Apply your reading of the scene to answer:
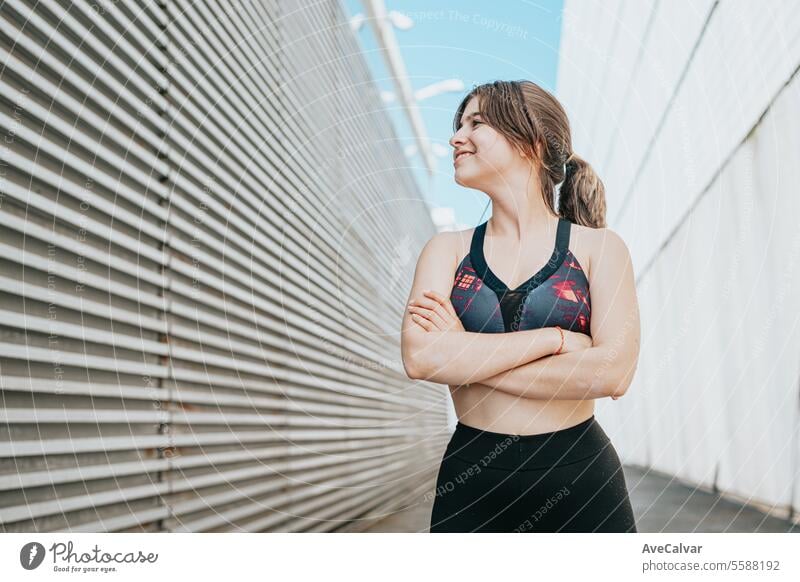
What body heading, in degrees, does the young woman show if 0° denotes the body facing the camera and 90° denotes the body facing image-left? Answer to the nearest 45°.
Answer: approximately 0°

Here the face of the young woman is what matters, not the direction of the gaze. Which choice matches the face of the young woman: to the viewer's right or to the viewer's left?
to the viewer's left
